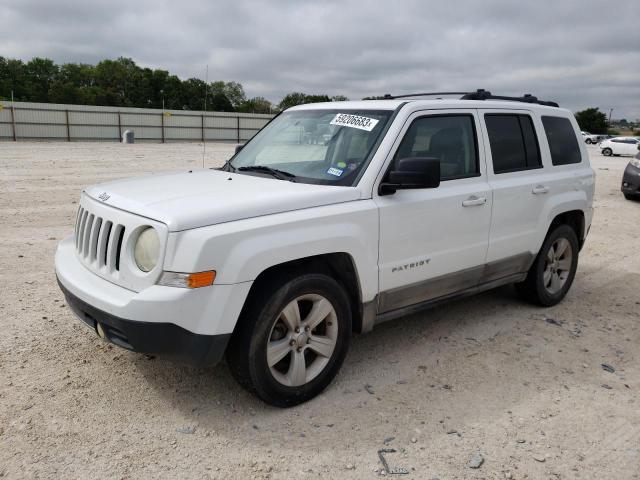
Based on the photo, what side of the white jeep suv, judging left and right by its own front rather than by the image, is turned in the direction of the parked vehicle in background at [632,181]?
back

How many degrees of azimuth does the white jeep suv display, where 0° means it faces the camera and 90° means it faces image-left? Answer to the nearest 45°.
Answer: approximately 45°

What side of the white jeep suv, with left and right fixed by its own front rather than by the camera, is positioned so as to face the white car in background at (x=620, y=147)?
back

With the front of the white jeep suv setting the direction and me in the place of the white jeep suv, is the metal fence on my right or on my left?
on my right

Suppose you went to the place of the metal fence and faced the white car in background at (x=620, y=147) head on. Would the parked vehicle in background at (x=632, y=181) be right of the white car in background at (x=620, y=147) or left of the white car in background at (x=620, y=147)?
right
